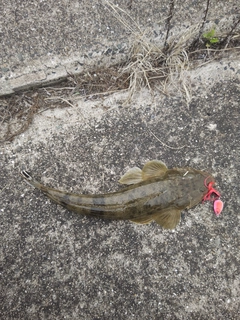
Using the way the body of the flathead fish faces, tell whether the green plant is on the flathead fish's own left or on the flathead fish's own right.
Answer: on the flathead fish's own left

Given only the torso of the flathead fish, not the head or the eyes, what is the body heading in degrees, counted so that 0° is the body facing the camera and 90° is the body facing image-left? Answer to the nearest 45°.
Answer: approximately 270°
